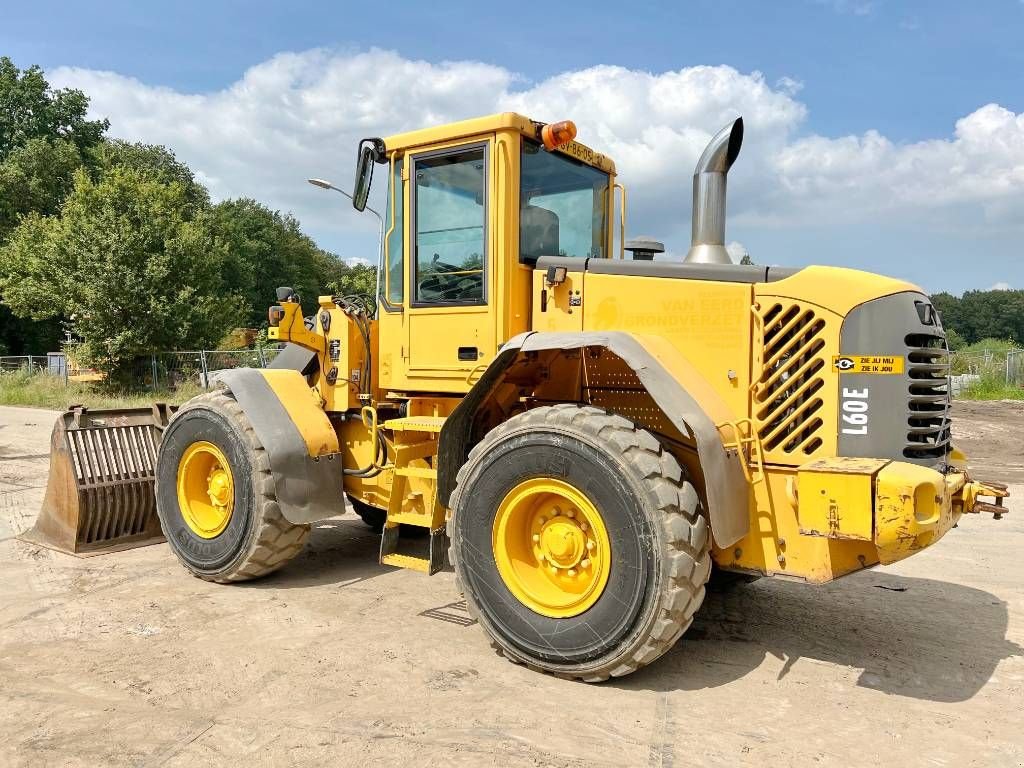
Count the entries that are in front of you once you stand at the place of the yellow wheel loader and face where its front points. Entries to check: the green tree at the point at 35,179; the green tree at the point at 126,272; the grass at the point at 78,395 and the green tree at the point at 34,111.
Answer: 4

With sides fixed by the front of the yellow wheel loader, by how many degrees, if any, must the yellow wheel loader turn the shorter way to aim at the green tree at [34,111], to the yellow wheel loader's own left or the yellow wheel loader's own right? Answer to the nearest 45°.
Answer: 0° — it already faces it

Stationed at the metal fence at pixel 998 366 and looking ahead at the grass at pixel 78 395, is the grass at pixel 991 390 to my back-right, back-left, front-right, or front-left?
front-left

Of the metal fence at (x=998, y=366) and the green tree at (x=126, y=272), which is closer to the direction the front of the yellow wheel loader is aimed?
the green tree

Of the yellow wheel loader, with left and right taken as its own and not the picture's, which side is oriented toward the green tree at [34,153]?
front

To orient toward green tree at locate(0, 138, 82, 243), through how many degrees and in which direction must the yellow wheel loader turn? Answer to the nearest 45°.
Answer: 0° — it already faces it

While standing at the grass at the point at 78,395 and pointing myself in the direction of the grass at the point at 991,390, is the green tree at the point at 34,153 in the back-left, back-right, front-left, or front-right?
back-left

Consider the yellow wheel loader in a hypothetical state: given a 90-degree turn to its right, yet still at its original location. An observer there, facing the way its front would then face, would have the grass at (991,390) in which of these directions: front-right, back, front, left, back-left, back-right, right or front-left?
front

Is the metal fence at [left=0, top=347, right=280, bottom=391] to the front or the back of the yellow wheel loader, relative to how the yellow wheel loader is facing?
to the front

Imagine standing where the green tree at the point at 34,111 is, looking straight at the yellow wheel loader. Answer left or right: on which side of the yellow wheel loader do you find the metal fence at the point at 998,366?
left

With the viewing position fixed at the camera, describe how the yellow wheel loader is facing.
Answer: facing away from the viewer and to the left of the viewer

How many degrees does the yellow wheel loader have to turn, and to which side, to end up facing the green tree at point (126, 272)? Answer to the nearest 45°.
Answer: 0° — it already faces it

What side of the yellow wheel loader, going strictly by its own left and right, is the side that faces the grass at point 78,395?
front

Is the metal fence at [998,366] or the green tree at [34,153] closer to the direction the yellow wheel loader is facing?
the green tree
